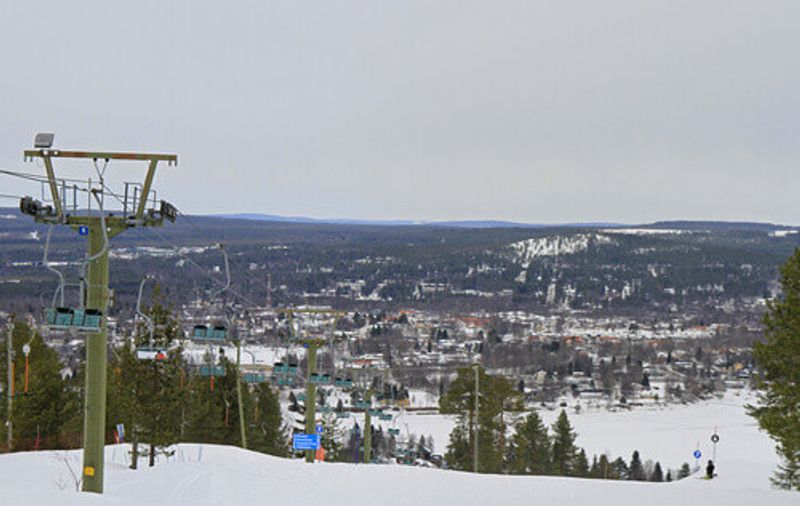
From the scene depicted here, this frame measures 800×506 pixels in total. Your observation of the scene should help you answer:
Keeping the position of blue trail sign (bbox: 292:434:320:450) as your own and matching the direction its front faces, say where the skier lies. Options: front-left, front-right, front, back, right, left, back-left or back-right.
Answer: left

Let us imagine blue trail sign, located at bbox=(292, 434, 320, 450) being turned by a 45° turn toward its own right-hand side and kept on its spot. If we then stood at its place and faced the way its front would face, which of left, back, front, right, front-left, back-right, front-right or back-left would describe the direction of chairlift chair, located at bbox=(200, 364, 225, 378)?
front-right

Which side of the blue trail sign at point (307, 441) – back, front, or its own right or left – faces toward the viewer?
front

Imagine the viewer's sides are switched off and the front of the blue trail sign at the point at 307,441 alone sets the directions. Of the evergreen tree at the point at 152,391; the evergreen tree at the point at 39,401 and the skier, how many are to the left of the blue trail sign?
1

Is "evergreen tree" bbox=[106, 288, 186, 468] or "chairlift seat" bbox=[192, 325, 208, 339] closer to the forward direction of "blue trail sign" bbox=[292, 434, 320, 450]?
the chairlift seat

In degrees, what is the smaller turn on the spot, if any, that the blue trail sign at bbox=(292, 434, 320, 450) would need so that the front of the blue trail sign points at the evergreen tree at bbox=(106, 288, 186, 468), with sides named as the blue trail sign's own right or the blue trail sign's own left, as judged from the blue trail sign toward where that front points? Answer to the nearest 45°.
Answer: approximately 45° to the blue trail sign's own right

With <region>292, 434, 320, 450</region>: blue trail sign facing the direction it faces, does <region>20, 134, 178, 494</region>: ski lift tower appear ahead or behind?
ahead

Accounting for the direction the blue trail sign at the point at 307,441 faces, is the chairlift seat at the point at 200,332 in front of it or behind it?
in front

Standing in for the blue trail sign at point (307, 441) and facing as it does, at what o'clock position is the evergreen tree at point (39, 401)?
The evergreen tree is roughly at 4 o'clock from the blue trail sign.
